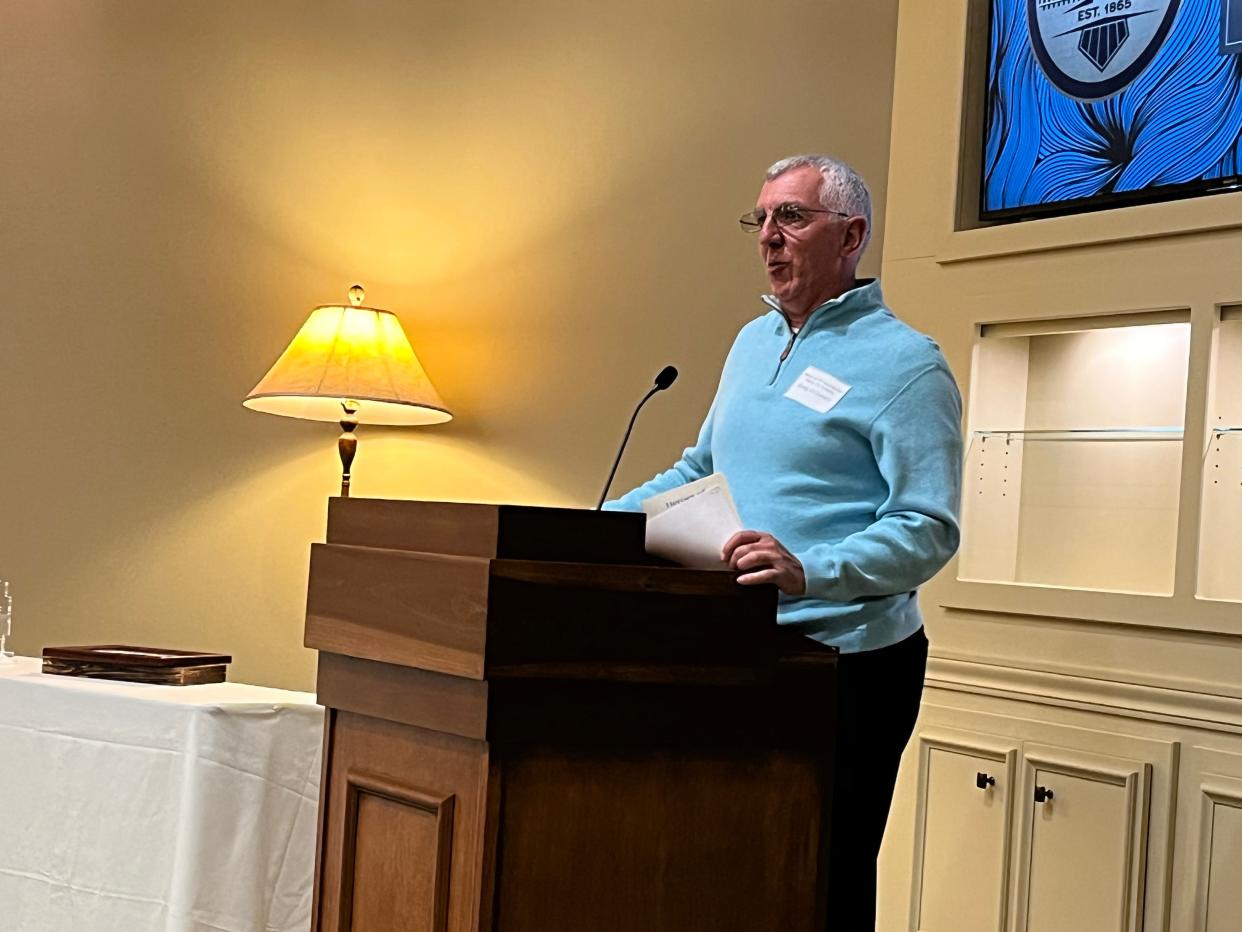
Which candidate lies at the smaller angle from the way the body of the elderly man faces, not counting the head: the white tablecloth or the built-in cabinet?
the white tablecloth

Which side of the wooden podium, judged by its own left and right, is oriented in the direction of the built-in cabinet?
back

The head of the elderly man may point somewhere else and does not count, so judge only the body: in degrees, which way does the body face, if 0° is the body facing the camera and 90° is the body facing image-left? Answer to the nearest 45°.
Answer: approximately 45°

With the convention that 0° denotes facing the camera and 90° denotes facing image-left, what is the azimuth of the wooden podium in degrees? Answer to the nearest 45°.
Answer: approximately 45°

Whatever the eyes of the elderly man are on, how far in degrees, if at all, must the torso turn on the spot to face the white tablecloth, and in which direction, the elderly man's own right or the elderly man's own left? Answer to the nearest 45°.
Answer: approximately 45° to the elderly man's own right

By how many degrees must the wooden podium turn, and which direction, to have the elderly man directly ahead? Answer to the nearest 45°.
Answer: approximately 180°

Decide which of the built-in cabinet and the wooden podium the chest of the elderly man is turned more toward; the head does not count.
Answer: the wooden podium

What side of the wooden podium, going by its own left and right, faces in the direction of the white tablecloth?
right

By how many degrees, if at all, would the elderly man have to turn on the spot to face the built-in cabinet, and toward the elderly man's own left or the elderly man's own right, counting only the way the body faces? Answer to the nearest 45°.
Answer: approximately 180°
